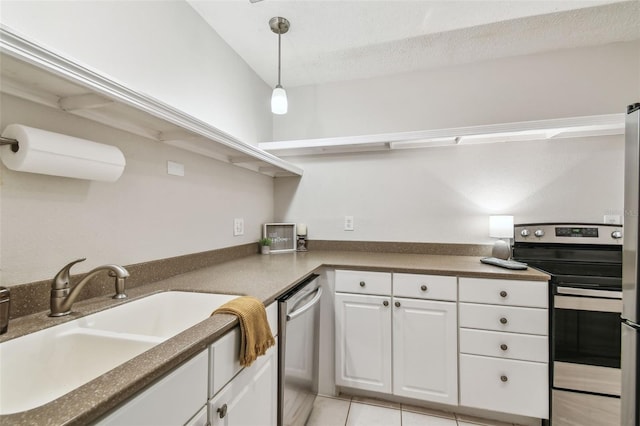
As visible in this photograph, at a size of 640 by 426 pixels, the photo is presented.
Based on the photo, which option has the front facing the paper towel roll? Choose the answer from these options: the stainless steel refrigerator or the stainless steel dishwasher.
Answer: the stainless steel refrigerator

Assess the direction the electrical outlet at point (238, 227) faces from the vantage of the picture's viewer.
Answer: facing the viewer and to the right of the viewer

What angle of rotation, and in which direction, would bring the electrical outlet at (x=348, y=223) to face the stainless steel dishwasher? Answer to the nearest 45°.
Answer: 0° — it already faces it

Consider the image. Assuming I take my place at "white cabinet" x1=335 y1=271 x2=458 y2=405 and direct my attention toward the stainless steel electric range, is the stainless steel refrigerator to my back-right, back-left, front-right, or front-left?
front-right

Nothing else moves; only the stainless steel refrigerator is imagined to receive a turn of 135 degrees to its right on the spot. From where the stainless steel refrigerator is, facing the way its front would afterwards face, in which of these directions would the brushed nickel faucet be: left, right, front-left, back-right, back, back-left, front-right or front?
back-left

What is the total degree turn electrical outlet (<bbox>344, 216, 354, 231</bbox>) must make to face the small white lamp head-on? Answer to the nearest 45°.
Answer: approximately 90° to its left

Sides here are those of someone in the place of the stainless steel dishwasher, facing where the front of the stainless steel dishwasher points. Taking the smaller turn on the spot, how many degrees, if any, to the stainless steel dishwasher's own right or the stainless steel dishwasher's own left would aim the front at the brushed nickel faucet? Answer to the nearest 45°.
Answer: approximately 90° to the stainless steel dishwasher's own right

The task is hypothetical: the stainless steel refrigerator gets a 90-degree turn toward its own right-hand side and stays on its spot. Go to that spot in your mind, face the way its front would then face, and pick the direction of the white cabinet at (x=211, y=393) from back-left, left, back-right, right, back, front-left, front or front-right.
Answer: left

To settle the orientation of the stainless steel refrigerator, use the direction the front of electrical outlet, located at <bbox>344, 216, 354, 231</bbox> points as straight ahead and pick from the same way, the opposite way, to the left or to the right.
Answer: to the right

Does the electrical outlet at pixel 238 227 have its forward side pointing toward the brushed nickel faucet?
no

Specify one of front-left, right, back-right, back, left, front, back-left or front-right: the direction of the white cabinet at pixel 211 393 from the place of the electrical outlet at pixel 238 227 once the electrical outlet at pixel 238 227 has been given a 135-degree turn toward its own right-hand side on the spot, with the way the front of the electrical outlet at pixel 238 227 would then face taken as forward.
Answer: left

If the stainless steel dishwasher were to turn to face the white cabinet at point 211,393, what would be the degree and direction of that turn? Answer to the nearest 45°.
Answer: approximately 45° to its right

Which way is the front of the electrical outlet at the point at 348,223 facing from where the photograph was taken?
facing the viewer
